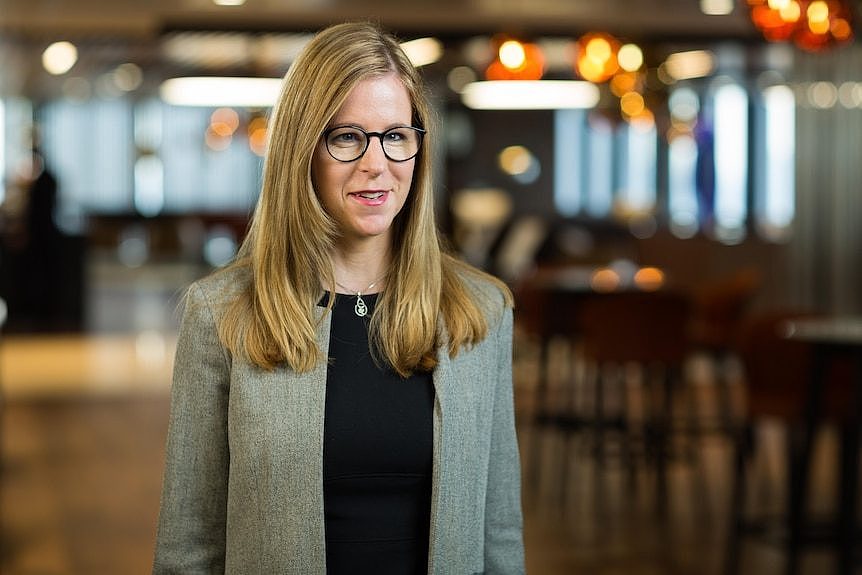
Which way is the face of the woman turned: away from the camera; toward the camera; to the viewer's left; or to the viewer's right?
toward the camera
